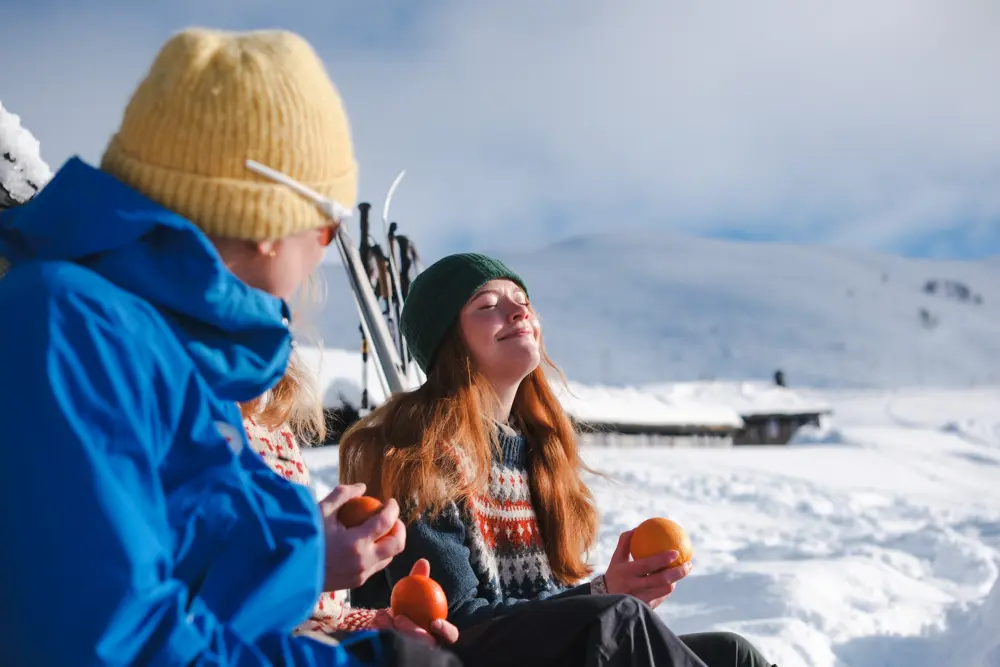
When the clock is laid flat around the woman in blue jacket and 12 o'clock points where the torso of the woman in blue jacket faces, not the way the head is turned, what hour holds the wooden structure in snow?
The wooden structure in snow is roughly at 10 o'clock from the woman in blue jacket.

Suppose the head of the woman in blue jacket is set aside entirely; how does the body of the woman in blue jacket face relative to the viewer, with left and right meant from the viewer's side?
facing to the right of the viewer

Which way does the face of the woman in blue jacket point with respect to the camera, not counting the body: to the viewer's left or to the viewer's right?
to the viewer's right
